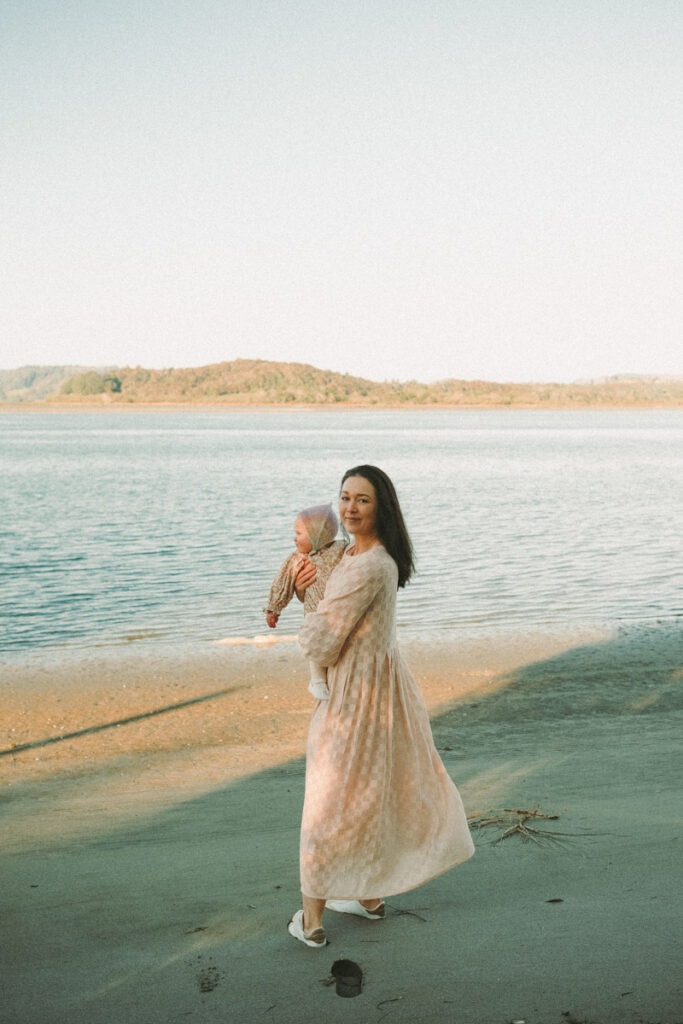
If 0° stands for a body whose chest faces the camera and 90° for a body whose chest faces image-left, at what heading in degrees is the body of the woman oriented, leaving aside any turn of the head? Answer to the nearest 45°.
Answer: approximately 90°

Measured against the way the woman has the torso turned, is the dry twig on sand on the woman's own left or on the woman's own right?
on the woman's own right
